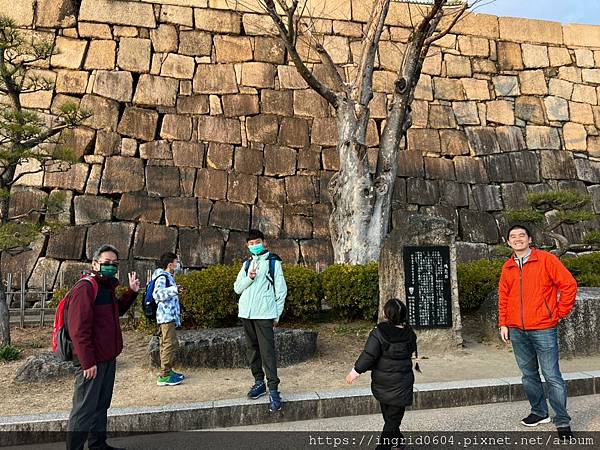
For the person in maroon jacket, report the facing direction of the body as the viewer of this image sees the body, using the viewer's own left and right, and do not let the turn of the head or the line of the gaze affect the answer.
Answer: facing the viewer and to the right of the viewer

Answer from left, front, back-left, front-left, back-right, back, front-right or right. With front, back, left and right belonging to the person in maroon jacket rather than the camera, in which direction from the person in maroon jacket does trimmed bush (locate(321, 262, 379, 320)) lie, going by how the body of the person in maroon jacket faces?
left

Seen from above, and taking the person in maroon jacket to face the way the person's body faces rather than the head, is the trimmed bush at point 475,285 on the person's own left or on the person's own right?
on the person's own left

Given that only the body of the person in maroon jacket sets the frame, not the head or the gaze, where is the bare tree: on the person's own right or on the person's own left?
on the person's own left
